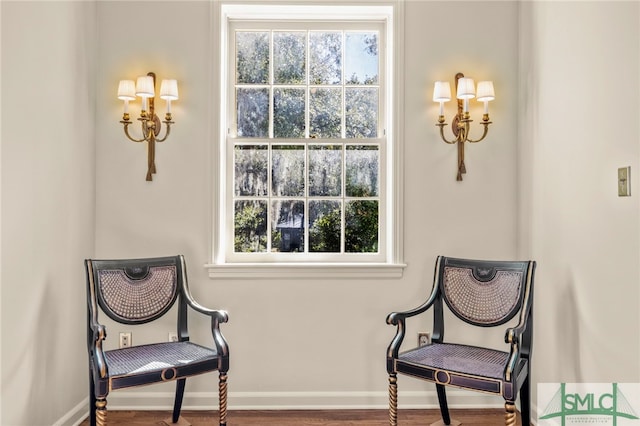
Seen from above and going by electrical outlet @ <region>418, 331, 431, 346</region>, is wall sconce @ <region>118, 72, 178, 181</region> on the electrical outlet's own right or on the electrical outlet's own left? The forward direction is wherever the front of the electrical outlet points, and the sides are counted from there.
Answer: on the electrical outlet's own right

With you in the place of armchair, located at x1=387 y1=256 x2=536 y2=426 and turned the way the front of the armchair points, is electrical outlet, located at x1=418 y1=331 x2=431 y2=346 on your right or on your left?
on your right

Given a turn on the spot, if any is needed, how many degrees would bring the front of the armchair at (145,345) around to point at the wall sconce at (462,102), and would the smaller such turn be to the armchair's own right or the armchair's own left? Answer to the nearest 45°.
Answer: approximately 45° to the armchair's own left

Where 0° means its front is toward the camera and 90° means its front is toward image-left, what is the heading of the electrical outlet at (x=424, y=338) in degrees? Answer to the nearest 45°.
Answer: approximately 0°

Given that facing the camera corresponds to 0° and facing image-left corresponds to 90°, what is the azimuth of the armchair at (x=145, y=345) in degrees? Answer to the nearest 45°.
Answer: approximately 315°

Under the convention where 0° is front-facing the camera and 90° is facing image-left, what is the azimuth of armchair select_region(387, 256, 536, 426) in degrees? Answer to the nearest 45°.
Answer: approximately 45°
